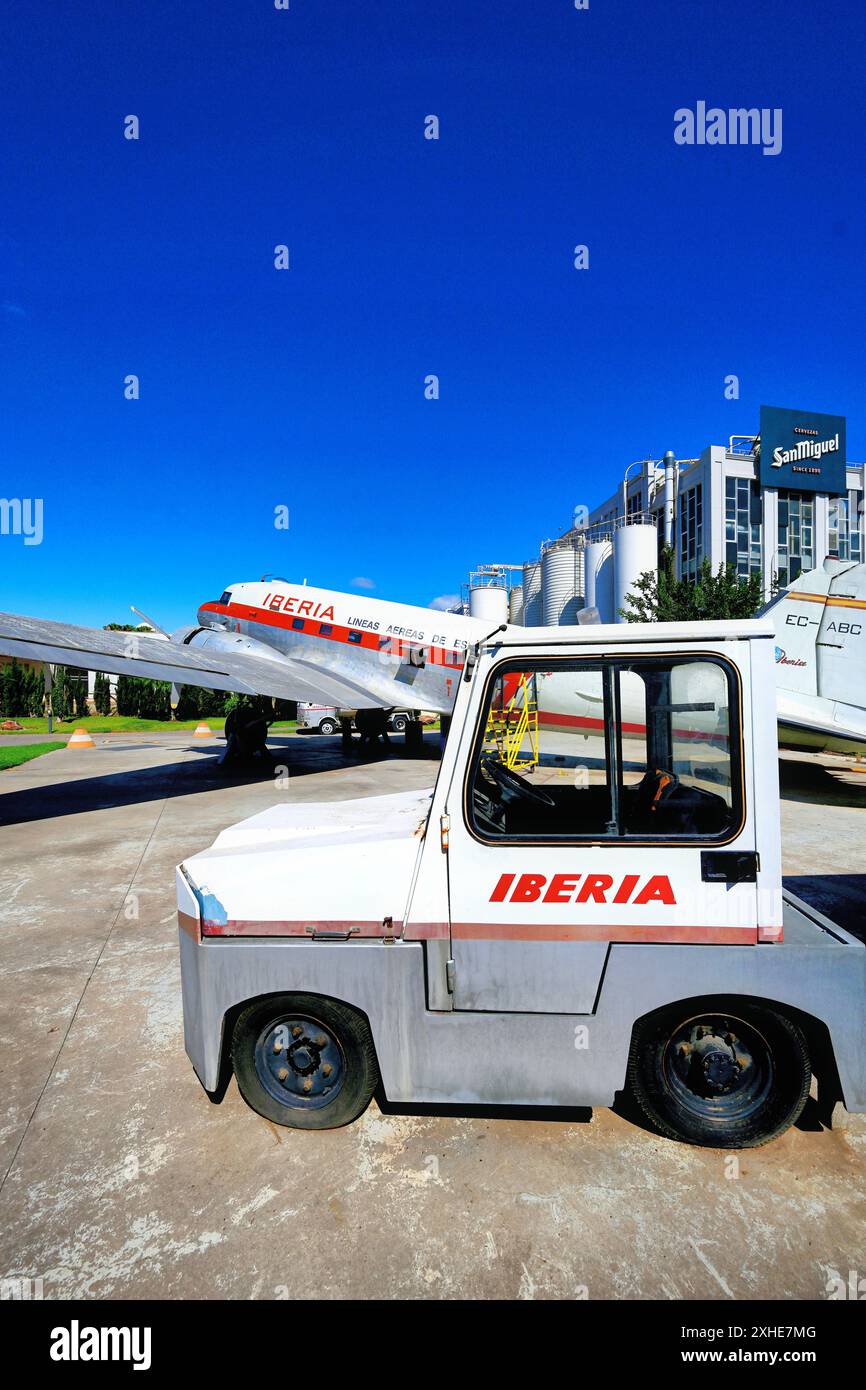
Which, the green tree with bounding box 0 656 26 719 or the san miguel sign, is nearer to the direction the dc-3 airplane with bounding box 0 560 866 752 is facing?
the green tree

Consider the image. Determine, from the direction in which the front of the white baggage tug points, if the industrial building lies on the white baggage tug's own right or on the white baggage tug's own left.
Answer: on the white baggage tug's own right

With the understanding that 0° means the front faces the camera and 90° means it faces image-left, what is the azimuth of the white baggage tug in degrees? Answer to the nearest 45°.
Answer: approximately 90°

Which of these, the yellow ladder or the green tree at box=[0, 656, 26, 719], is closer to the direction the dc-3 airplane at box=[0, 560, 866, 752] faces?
the green tree

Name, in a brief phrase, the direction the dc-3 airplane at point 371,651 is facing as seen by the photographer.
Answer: facing away from the viewer and to the left of the viewer

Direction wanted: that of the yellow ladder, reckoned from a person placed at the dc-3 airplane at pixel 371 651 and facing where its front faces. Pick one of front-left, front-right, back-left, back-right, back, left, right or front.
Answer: back-left

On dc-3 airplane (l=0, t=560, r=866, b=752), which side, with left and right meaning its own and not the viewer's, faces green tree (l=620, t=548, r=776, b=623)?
right

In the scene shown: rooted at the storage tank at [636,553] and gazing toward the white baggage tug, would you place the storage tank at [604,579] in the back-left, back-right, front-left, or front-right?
back-right

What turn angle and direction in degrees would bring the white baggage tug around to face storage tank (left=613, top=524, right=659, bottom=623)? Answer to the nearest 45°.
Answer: approximately 90° to its right
